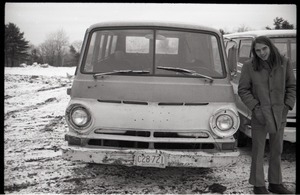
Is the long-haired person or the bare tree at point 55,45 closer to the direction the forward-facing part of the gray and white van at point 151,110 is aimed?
the long-haired person

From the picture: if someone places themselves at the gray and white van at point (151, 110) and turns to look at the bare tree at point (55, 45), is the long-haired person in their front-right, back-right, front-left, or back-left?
back-right

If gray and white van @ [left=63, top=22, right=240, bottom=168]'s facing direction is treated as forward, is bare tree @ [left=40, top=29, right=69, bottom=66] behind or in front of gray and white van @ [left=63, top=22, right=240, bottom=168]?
behind

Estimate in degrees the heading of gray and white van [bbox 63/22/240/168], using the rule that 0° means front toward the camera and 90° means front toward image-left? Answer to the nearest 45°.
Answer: approximately 0°

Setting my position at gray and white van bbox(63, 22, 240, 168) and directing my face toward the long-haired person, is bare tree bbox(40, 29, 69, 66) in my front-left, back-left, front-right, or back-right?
back-left

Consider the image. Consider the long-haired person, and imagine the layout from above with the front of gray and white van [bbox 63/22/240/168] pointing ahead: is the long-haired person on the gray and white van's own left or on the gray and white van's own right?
on the gray and white van's own left
